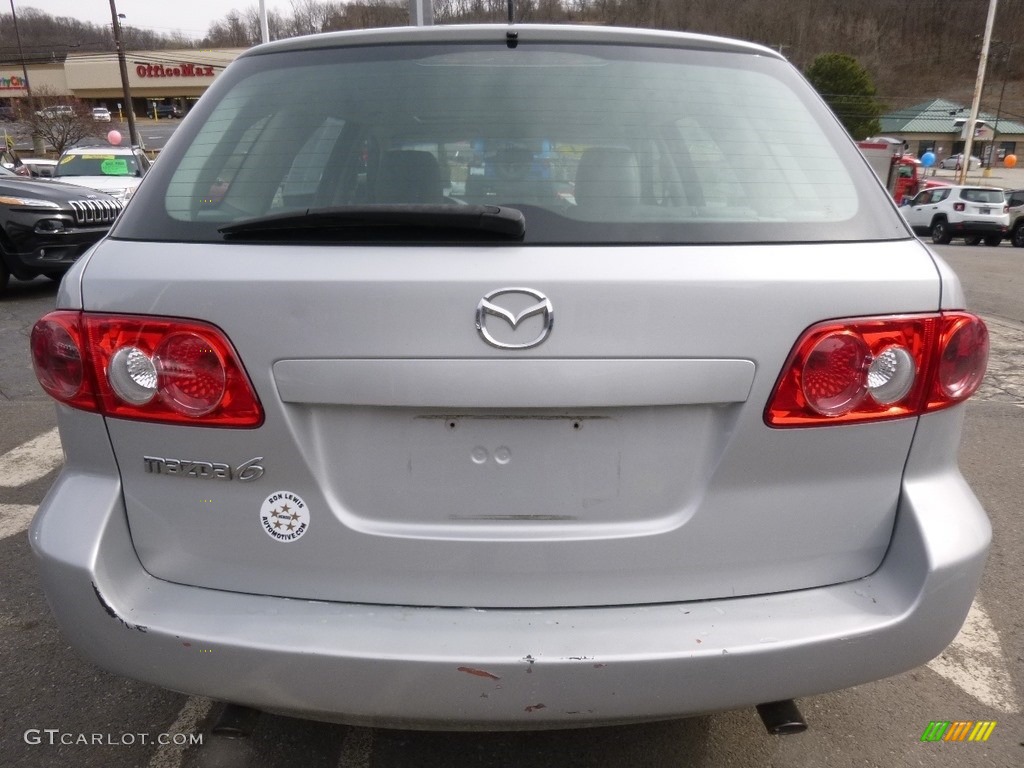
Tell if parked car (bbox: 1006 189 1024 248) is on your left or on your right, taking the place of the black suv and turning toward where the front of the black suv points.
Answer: on your left

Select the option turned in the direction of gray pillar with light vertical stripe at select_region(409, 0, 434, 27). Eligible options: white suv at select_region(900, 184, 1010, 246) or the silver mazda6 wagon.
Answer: the silver mazda6 wagon

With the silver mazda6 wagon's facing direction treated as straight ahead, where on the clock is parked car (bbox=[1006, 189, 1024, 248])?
The parked car is roughly at 1 o'clock from the silver mazda6 wagon.

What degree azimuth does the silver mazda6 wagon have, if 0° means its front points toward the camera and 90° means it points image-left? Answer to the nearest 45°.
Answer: approximately 180°

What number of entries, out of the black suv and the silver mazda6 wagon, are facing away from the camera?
1

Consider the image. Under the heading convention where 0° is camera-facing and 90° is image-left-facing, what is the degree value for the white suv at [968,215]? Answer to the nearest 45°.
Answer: approximately 135°

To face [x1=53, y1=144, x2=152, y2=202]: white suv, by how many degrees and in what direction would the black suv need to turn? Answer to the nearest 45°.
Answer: approximately 135° to its left

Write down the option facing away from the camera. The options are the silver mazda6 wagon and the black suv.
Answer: the silver mazda6 wagon

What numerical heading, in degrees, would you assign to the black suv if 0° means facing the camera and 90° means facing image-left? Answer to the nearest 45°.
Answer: approximately 315°
